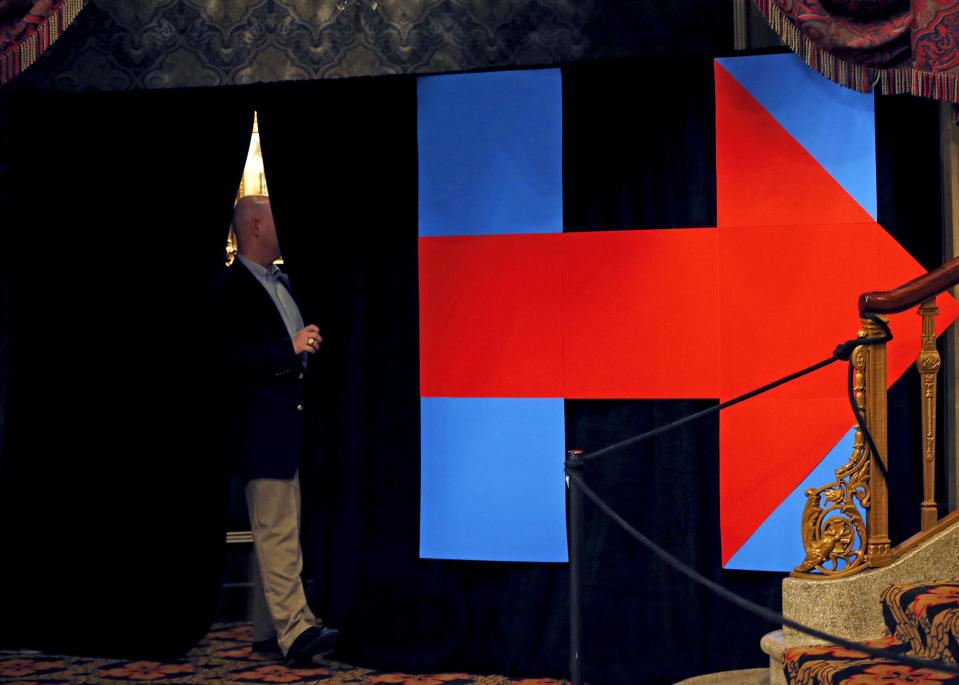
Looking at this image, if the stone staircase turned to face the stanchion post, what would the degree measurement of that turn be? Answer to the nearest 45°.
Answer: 0° — it already faces it

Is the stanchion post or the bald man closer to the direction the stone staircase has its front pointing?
the stanchion post

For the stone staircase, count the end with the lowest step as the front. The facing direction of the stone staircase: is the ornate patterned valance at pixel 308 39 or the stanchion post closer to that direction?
the stanchion post

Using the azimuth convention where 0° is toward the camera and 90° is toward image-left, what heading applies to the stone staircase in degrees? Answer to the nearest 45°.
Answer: approximately 45°

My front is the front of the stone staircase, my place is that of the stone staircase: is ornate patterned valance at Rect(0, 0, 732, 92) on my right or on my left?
on my right

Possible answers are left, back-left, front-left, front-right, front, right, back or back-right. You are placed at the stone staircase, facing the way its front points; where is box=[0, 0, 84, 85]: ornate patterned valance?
front-right
